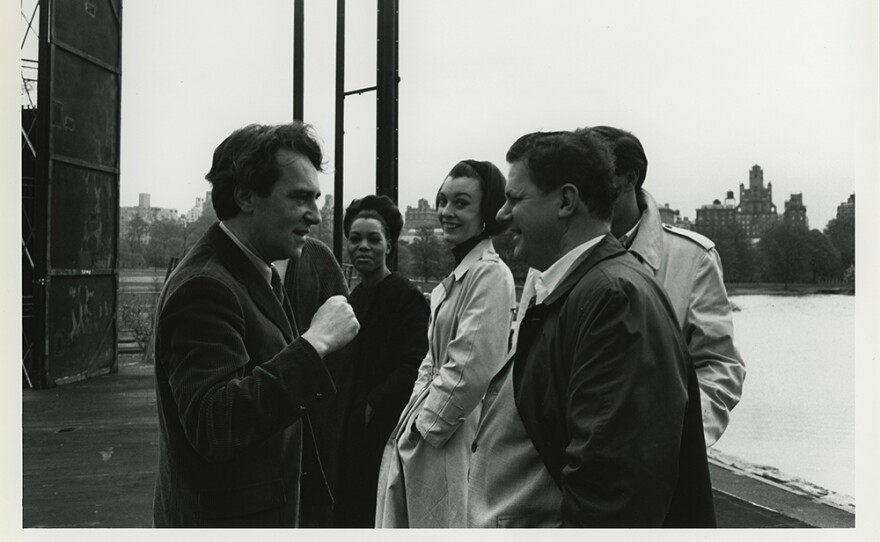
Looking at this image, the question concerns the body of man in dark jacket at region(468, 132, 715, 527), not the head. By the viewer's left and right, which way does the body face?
facing to the left of the viewer

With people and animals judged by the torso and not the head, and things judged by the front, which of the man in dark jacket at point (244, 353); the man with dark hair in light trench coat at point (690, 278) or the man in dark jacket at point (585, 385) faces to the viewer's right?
the man in dark jacket at point (244, 353)

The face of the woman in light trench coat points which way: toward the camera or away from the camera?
toward the camera

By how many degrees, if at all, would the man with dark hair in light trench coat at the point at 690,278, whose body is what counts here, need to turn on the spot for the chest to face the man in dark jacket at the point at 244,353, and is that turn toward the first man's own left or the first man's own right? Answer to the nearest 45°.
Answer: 0° — they already face them

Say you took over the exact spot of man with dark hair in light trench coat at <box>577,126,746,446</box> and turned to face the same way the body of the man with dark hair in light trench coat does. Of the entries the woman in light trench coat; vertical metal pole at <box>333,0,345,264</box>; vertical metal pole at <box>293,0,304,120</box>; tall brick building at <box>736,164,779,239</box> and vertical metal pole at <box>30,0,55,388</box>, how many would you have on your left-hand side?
0

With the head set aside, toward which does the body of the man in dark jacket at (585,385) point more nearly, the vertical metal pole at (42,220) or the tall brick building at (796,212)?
the vertical metal pole

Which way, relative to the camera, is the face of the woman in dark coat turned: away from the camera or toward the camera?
toward the camera

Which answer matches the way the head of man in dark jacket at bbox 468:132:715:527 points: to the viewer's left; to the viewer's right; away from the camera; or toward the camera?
to the viewer's left

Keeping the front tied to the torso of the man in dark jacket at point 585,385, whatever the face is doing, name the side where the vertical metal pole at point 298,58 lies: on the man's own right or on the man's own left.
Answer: on the man's own right

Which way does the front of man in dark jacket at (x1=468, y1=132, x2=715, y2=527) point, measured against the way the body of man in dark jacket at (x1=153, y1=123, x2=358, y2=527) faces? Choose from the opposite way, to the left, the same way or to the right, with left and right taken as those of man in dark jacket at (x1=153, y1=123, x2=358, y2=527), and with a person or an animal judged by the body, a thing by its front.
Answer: the opposite way

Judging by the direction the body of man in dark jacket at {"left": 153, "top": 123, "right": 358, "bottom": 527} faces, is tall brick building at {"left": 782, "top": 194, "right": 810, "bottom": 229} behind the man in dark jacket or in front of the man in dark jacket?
in front

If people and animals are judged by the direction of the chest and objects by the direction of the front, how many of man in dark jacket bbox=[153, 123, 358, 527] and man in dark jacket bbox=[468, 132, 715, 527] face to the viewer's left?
1

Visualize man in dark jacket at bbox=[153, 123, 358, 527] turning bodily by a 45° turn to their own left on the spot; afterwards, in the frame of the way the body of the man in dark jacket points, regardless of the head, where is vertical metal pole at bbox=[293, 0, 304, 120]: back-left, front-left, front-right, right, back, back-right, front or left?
front-left

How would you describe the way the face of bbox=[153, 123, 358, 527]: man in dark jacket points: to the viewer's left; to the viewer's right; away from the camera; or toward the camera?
to the viewer's right

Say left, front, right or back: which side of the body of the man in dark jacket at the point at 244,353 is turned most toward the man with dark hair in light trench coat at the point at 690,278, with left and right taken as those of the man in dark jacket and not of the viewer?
front

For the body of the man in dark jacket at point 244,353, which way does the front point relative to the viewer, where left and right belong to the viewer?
facing to the right of the viewer

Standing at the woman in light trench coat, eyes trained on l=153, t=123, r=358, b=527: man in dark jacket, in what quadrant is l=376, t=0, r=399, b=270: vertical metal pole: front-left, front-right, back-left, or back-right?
back-right
